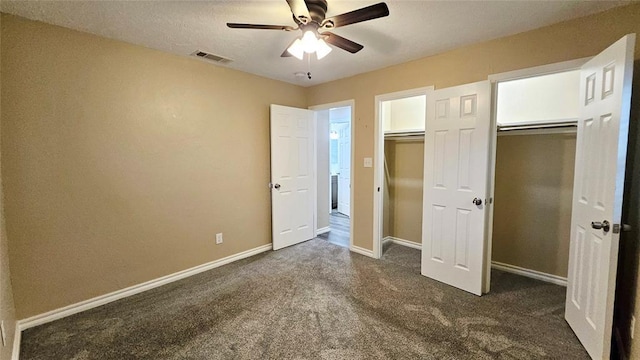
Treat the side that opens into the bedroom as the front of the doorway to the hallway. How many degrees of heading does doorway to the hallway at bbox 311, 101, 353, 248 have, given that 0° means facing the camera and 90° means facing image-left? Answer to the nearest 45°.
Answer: approximately 45°

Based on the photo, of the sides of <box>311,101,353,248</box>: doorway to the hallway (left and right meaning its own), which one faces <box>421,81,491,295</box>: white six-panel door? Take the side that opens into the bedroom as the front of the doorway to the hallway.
left

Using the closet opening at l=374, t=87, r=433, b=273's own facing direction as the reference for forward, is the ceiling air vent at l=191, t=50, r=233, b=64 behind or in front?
in front

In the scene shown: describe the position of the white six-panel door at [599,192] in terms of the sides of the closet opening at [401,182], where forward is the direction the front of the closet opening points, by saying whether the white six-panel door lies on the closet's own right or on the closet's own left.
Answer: on the closet's own left

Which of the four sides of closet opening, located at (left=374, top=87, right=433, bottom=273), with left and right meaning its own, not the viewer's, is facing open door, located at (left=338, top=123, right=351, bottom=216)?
right

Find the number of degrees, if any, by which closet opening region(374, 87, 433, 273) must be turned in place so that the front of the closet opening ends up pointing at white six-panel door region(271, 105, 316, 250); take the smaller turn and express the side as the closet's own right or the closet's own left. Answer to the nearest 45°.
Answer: approximately 45° to the closet's own right

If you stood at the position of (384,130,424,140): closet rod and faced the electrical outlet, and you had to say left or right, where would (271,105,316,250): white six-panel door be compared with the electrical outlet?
right

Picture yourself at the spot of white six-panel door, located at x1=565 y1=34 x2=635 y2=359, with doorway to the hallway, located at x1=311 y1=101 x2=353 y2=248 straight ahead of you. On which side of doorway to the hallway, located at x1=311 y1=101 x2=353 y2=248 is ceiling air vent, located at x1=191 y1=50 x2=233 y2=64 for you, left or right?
left

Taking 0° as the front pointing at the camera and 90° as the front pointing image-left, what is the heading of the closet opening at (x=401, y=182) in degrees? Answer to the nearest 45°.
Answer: approximately 45°

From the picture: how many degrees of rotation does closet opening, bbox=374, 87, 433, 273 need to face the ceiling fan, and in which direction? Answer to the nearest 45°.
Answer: approximately 45° to its left
